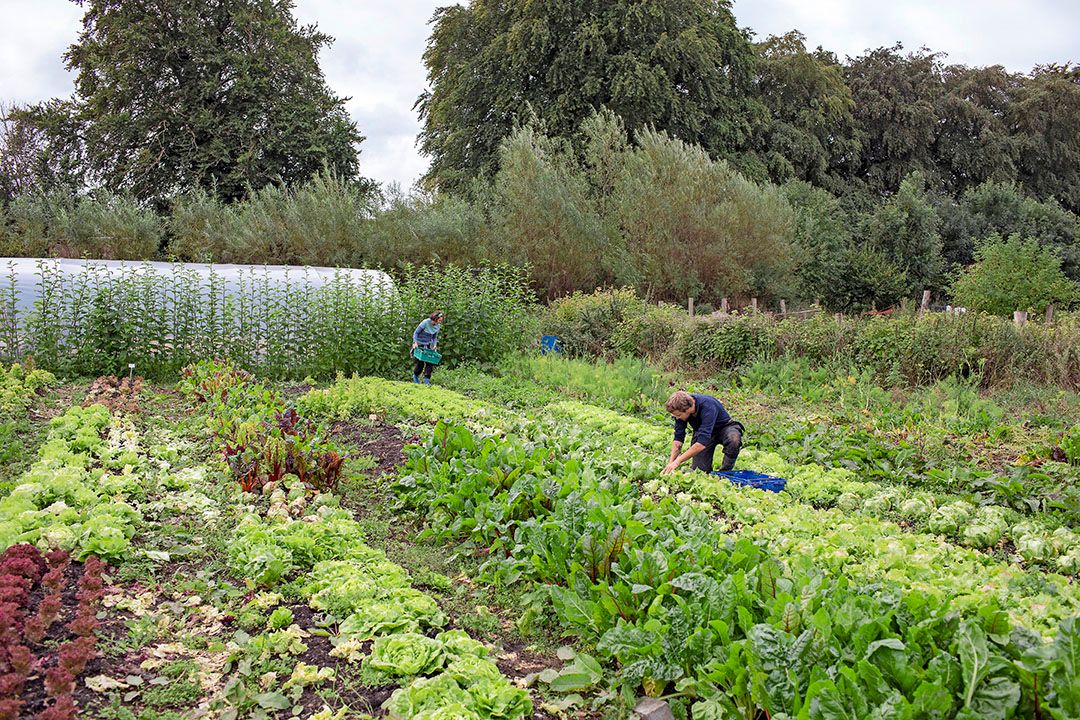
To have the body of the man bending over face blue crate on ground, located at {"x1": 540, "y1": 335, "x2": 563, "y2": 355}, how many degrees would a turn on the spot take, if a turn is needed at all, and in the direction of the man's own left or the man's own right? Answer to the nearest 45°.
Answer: approximately 135° to the man's own right

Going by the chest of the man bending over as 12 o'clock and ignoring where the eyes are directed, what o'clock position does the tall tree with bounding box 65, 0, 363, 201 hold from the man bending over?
The tall tree is roughly at 3 o'clock from the man bending over.

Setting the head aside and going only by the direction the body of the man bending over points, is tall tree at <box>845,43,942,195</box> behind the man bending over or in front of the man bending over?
behind

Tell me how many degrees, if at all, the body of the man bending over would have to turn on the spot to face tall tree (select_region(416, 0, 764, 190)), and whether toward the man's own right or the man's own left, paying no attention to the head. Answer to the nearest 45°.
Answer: approximately 135° to the man's own right

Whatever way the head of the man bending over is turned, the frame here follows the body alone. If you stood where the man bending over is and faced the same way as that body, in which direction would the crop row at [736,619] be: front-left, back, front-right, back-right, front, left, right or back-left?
front-left

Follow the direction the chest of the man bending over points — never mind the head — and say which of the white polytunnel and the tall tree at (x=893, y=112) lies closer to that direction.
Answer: the white polytunnel

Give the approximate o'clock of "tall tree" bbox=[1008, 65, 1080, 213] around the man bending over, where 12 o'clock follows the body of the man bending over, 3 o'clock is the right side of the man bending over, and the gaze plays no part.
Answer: The tall tree is roughly at 5 o'clock from the man bending over.

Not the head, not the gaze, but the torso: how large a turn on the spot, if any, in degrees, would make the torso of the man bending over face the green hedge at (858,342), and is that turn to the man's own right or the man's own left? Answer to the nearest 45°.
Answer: approximately 135° to the man's own right

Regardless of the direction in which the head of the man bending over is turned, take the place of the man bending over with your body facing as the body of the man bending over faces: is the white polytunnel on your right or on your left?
on your right

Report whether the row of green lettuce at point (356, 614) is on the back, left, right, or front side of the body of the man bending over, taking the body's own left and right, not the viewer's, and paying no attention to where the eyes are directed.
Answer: front

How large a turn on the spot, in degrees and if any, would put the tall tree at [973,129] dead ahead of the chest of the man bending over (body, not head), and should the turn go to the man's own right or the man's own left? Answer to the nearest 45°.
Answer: approximately 135° to the man's own right

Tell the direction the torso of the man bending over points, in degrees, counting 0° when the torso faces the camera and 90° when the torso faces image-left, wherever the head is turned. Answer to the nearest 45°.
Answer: approximately 45°
